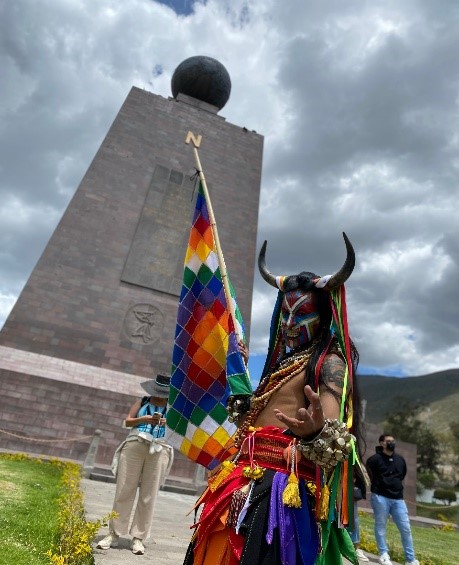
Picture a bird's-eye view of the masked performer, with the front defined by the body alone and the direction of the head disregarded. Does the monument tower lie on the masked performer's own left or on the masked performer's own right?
on the masked performer's own right

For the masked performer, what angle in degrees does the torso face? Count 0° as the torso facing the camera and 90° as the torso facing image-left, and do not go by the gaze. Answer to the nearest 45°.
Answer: approximately 45°

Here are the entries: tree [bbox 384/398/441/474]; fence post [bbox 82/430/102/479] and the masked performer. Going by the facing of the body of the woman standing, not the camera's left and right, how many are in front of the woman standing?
1

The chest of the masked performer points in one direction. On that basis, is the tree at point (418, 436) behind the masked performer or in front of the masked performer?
behind

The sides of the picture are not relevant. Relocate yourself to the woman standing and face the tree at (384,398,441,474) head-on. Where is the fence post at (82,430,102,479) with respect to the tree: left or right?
left

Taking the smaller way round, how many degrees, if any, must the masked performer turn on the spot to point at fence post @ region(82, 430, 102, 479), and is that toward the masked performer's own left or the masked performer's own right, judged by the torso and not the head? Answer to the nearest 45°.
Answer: approximately 90° to the masked performer's own right

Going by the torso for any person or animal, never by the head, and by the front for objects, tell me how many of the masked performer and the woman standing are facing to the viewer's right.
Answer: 0
